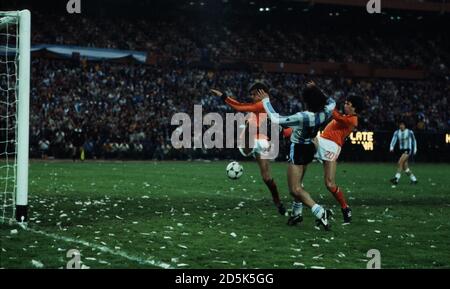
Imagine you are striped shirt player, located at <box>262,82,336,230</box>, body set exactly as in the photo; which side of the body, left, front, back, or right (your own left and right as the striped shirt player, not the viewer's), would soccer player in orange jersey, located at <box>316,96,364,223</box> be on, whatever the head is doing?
right

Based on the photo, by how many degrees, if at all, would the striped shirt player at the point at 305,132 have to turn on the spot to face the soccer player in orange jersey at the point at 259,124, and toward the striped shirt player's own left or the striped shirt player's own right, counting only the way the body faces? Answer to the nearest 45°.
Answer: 0° — they already face them

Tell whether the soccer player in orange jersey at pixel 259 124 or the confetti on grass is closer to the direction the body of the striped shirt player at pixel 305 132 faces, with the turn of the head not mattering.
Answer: the soccer player in orange jersey

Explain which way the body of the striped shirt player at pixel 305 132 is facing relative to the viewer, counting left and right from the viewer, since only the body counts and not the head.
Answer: facing away from the viewer and to the left of the viewer
